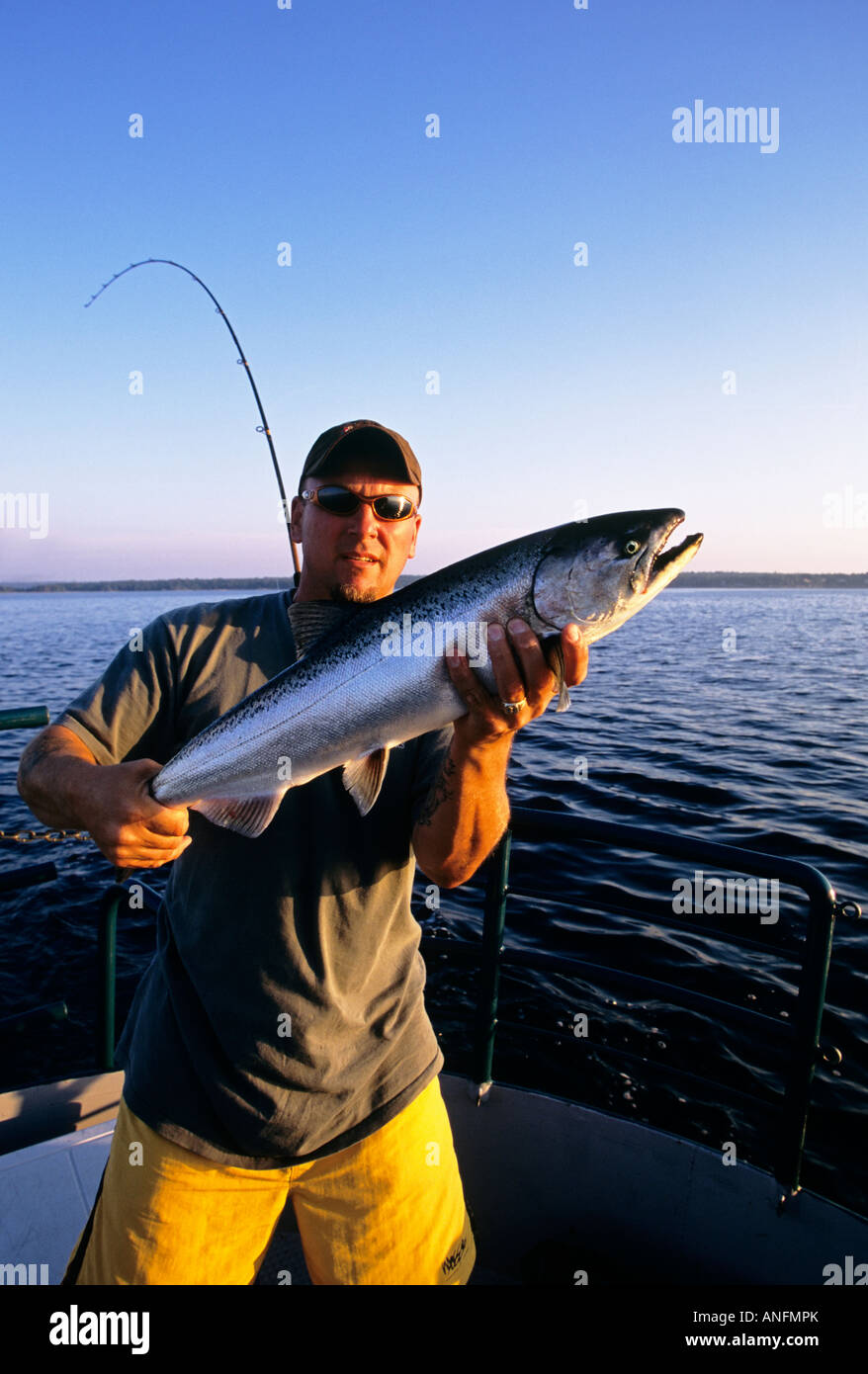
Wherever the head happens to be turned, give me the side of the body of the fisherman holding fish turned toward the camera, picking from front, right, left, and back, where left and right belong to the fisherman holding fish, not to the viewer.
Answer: front

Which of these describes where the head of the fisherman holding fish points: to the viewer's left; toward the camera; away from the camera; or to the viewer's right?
toward the camera
